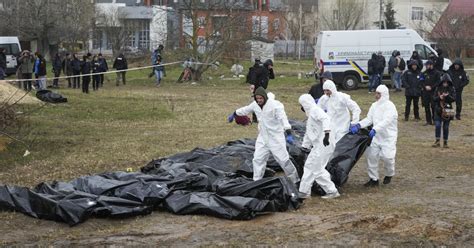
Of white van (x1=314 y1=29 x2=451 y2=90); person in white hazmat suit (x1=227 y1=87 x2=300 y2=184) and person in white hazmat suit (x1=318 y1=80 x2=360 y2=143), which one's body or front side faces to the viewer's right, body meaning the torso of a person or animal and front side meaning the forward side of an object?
the white van

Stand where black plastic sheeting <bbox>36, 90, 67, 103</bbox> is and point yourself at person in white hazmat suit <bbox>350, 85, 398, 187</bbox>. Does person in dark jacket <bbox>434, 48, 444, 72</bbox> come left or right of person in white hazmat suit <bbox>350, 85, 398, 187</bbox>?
left

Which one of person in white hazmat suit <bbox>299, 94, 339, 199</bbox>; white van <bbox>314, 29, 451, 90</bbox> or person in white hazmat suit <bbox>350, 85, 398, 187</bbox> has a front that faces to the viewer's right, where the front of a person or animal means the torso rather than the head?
the white van

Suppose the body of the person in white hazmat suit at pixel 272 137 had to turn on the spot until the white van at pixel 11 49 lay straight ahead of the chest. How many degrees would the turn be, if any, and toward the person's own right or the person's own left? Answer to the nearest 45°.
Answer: approximately 90° to the person's own right

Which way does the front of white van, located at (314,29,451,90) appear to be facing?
to the viewer's right

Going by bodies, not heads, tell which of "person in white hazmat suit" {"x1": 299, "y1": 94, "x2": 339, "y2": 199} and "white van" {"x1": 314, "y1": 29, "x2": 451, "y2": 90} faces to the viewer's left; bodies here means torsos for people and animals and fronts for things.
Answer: the person in white hazmat suit

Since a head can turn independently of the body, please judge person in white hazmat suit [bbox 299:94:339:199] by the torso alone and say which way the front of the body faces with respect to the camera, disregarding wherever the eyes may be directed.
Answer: to the viewer's left

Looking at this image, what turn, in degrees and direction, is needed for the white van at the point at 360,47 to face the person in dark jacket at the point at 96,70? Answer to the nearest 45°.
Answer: approximately 180°

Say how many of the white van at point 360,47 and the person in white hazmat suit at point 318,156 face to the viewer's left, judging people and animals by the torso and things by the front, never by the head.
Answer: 1

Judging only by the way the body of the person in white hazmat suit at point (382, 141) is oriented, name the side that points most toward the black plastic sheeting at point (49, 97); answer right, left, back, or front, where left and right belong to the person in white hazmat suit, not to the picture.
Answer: right
